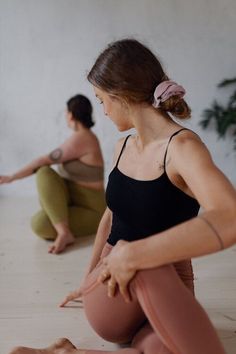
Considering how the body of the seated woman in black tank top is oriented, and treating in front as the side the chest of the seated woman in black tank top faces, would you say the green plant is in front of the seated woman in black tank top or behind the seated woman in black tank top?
behind

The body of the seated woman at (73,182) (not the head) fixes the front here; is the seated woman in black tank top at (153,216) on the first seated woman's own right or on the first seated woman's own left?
on the first seated woman's own left

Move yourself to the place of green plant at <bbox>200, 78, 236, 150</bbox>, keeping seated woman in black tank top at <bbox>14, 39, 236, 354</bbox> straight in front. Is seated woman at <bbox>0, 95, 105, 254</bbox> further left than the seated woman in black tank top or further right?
right

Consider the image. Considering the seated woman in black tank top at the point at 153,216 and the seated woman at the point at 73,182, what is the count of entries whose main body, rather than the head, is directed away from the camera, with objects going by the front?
0

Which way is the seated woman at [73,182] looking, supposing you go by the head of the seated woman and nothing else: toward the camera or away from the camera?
away from the camera

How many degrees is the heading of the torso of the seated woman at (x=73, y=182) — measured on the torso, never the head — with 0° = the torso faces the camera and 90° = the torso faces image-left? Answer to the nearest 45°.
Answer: approximately 90°

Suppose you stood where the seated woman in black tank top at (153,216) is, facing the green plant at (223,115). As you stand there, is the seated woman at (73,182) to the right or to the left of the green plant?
left

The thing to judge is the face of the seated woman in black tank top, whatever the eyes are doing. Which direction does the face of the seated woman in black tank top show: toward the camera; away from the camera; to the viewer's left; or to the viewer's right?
to the viewer's left

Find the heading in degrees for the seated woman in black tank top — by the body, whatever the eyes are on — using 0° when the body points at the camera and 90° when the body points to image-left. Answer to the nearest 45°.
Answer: approximately 45°

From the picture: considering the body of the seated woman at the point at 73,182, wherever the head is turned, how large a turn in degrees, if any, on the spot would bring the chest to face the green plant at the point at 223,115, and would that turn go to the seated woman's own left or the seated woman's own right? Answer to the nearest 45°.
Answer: approximately 135° to the seated woman's own right
